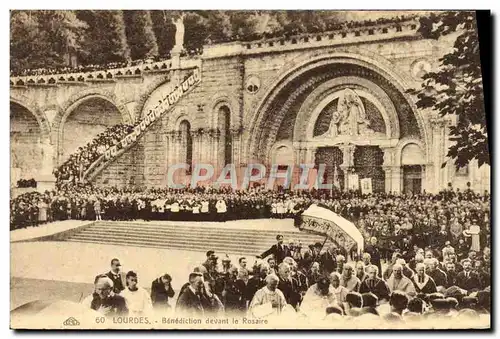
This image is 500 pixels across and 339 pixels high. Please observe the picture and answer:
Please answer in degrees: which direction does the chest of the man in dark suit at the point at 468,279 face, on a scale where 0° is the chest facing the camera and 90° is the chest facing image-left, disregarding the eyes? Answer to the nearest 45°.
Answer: approximately 0°

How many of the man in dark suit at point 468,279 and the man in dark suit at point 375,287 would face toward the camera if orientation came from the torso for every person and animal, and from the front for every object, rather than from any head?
2

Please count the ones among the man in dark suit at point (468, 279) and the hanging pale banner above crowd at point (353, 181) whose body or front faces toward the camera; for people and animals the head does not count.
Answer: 2

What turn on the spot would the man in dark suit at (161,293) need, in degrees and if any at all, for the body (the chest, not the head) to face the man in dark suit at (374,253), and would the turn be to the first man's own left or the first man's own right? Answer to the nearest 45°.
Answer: approximately 45° to the first man's own left

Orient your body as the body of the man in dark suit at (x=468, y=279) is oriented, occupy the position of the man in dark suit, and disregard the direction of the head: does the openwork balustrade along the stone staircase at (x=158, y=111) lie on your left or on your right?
on your right

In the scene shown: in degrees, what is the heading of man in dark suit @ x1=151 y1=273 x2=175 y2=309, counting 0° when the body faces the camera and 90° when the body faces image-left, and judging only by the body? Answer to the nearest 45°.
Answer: approximately 315°

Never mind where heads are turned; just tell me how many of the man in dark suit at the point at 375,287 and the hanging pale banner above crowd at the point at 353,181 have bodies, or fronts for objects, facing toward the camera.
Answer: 2
